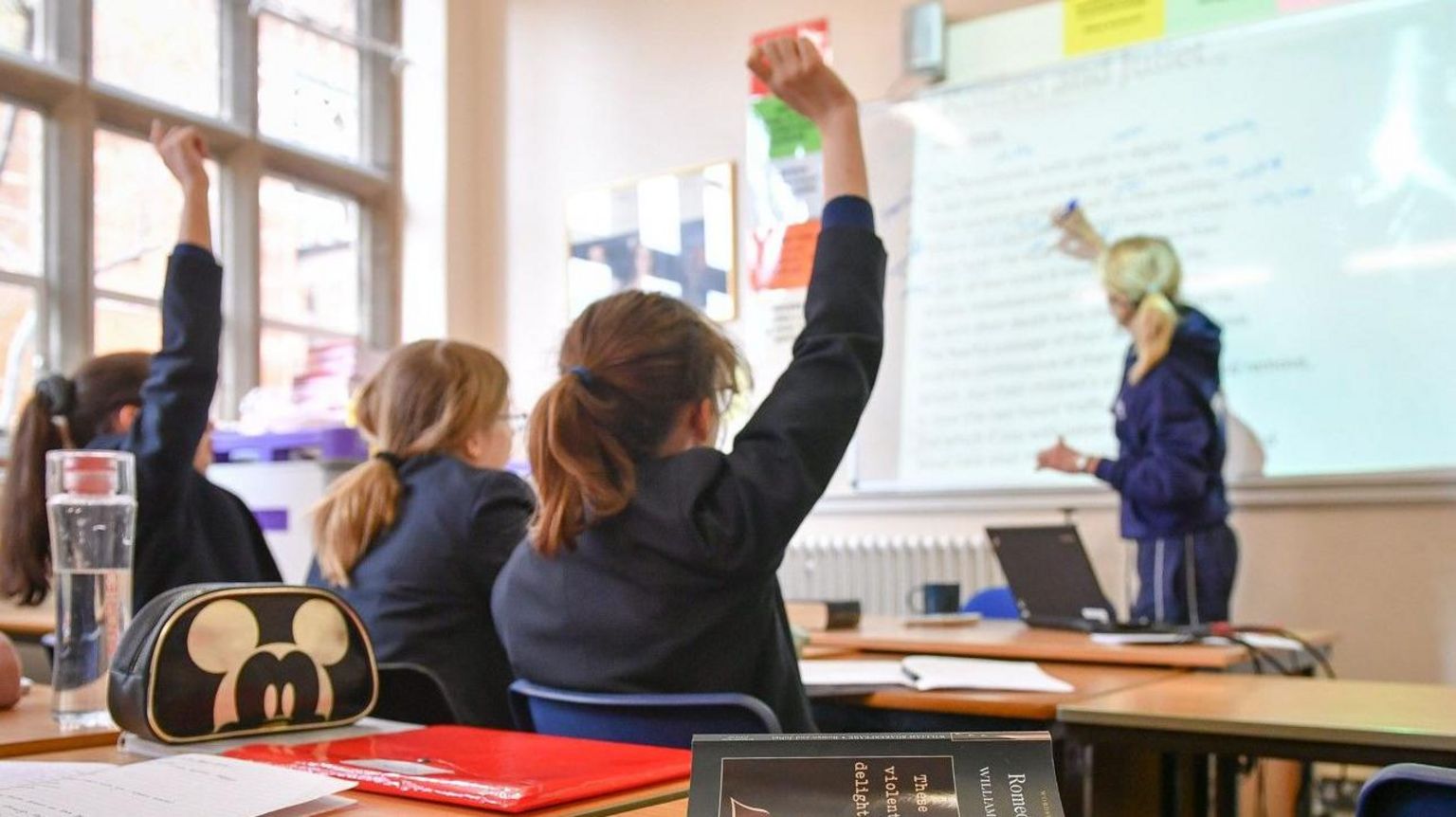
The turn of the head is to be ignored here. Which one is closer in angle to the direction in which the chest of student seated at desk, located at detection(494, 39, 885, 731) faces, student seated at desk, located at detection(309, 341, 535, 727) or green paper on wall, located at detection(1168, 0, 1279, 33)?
the green paper on wall

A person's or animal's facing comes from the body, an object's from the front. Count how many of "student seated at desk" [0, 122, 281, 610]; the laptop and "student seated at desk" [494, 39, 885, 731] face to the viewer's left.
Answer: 0

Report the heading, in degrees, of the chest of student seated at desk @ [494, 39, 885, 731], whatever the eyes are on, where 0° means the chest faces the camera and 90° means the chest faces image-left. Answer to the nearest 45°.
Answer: approximately 225°

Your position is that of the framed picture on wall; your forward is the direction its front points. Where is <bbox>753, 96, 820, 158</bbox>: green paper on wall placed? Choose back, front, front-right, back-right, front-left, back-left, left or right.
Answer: left

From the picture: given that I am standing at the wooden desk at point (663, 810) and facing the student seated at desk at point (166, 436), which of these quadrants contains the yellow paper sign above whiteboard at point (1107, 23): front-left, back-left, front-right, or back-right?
front-right

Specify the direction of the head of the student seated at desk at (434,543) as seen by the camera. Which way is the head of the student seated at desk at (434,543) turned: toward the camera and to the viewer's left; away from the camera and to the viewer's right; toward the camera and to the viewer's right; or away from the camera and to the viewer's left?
away from the camera and to the viewer's right

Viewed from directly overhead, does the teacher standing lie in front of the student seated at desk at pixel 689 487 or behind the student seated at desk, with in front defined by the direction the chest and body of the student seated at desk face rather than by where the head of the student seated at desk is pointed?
in front

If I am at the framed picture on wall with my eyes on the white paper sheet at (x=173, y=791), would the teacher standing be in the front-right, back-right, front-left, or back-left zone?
front-left

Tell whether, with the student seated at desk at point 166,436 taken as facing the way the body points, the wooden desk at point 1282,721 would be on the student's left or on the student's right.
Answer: on the student's right

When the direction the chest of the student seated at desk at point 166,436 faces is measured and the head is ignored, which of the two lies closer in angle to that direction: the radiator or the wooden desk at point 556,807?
the radiator

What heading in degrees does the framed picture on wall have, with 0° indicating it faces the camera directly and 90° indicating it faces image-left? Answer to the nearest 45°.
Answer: approximately 45°

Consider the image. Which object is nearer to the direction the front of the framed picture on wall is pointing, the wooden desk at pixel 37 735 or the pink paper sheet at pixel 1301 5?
the wooden desk

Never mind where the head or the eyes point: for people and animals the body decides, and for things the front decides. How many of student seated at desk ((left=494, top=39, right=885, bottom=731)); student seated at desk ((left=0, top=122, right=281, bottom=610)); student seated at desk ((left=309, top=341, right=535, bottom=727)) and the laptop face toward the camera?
0

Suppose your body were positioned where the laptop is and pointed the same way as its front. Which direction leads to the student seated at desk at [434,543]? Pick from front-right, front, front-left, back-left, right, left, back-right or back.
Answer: back

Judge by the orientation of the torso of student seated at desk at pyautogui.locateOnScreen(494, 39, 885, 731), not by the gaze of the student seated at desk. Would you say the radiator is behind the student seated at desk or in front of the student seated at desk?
in front

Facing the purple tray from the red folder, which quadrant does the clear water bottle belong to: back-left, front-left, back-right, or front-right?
front-left

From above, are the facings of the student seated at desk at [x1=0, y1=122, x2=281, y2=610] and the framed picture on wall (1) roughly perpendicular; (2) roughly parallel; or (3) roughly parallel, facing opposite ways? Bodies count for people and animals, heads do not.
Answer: roughly parallel, facing opposite ways

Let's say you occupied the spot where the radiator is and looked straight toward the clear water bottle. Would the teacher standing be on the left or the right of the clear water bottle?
left

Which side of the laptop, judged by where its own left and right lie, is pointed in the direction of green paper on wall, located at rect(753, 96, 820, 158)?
left

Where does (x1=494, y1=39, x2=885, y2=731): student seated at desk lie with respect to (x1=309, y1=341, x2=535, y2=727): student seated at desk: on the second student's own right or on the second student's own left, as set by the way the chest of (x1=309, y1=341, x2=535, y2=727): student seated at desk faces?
on the second student's own right

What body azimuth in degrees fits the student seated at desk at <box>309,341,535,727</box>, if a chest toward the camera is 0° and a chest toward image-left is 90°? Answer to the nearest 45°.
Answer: approximately 225°
